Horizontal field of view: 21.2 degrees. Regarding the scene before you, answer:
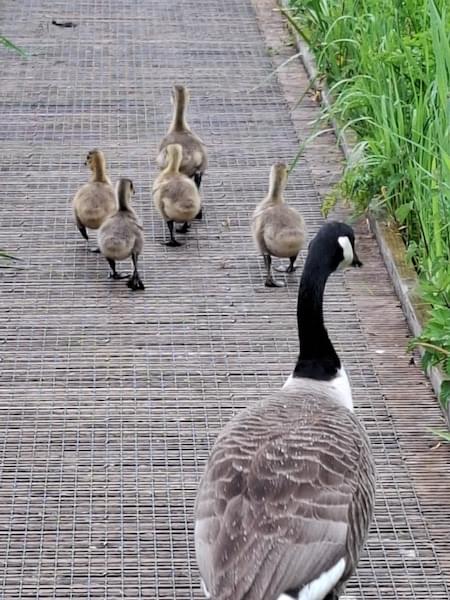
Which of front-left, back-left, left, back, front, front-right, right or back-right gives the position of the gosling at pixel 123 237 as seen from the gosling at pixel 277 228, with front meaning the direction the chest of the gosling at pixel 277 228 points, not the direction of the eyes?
left

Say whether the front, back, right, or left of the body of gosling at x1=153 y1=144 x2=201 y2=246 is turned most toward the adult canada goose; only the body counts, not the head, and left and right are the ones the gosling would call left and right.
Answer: back

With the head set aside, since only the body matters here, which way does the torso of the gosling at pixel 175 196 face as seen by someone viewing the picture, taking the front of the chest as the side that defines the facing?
away from the camera

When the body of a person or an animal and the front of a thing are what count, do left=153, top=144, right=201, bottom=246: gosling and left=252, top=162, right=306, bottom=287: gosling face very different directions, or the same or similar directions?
same or similar directions

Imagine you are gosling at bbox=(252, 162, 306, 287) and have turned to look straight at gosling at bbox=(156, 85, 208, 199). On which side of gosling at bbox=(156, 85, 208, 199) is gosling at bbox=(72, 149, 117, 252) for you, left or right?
left

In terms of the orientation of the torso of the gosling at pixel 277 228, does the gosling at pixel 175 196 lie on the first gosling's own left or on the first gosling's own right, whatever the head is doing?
on the first gosling's own left

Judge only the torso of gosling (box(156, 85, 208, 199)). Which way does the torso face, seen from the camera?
away from the camera

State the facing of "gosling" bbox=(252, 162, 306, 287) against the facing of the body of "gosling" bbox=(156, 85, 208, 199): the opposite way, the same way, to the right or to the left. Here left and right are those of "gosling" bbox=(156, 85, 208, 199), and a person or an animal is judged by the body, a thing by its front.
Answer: the same way

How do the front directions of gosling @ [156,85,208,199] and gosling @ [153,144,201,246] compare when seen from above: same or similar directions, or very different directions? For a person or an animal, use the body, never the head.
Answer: same or similar directions

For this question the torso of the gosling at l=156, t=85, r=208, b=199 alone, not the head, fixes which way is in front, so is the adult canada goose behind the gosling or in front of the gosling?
behind

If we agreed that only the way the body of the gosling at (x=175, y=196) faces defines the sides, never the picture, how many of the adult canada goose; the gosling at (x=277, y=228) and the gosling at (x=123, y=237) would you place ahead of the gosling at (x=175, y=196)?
0

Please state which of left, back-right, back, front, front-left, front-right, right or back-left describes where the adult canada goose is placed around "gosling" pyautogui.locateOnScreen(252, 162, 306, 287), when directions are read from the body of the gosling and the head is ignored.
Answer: back

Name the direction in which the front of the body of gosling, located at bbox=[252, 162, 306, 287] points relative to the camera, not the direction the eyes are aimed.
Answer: away from the camera

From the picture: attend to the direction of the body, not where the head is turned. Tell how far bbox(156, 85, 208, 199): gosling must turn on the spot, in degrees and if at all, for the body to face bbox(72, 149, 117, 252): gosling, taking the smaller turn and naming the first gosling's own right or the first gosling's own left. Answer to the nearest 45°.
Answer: approximately 135° to the first gosling's own left

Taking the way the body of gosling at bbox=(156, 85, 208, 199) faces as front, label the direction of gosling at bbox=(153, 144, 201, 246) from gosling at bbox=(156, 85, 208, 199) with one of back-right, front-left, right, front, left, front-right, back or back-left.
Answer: back

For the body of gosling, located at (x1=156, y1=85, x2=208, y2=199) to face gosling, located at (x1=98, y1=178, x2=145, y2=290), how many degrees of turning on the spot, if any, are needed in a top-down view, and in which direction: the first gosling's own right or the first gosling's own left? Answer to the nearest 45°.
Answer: approximately 180°

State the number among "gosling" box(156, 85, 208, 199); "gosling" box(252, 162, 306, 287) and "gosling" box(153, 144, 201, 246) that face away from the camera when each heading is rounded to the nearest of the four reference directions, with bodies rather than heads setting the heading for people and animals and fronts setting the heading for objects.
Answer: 3

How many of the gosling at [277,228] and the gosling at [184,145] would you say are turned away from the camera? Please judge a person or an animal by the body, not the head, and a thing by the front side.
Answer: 2
